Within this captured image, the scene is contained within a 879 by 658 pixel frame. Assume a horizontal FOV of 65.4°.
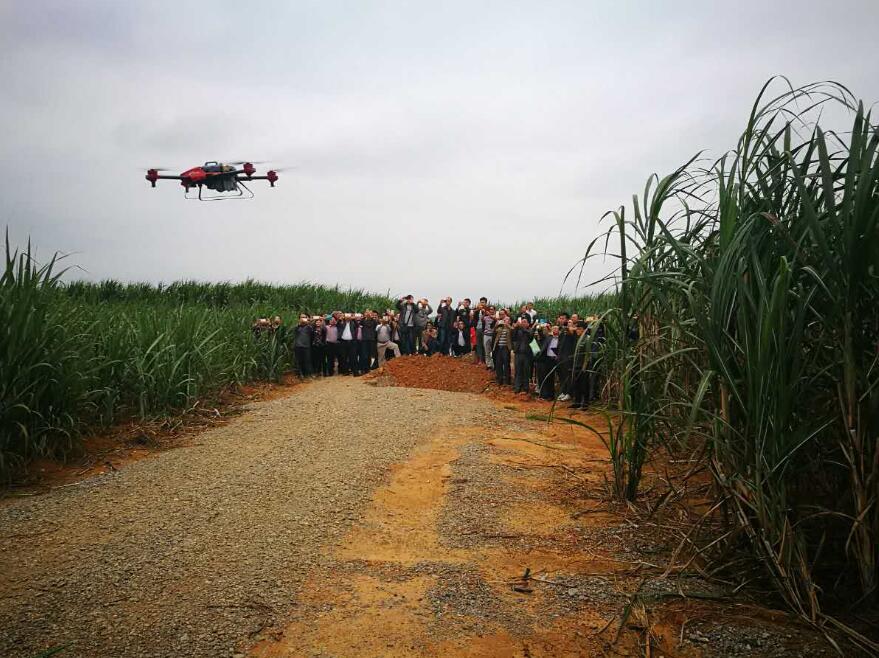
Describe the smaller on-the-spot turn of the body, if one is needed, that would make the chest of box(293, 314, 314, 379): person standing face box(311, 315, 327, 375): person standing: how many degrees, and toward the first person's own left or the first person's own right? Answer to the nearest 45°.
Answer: approximately 135° to the first person's own left

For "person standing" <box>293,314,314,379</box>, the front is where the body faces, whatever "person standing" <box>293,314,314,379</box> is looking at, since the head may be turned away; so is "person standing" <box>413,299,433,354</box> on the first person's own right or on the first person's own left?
on the first person's own left

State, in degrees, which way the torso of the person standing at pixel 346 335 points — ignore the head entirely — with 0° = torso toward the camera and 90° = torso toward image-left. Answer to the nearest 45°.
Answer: approximately 0°

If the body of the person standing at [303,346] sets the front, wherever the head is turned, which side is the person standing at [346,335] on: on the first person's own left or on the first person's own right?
on the first person's own left

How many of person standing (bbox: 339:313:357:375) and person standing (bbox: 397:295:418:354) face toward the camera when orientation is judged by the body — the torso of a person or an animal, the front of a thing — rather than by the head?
2

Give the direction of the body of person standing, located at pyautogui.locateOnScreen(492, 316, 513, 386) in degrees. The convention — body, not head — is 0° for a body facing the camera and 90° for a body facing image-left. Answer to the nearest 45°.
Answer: approximately 0°

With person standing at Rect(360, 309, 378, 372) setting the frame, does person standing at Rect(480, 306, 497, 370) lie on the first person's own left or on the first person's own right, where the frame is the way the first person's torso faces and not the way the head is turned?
on the first person's own left
